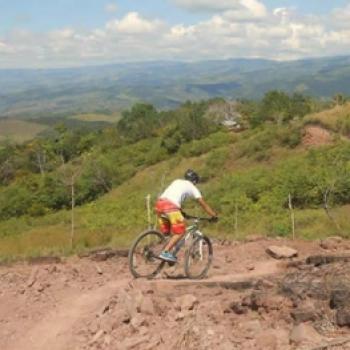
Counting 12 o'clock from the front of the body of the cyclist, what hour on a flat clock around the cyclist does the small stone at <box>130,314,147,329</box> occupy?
The small stone is roughly at 5 o'clock from the cyclist.

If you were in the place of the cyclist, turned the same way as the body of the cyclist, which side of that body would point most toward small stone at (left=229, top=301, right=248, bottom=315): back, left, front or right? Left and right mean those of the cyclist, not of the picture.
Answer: right

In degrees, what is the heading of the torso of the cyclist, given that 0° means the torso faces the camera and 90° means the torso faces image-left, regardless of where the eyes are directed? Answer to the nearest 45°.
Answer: approximately 225°

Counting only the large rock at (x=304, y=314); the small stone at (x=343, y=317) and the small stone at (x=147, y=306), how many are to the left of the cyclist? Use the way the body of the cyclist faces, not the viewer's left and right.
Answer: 0

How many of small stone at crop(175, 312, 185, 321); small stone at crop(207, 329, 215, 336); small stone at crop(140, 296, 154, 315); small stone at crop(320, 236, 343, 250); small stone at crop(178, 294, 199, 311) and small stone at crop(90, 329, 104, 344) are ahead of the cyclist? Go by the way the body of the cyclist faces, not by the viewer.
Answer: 1

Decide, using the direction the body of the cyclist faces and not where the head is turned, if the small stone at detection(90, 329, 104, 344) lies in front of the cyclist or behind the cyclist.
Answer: behind

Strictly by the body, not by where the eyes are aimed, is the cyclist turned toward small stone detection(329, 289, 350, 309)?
no

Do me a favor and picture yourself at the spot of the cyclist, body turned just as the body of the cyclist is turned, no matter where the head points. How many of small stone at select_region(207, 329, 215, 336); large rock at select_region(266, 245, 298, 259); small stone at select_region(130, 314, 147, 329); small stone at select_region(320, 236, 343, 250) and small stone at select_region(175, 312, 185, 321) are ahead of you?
2

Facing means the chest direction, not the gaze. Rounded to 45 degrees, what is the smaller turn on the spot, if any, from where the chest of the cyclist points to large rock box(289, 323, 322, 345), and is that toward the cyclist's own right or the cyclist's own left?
approximately 90° to the cyclist's own right

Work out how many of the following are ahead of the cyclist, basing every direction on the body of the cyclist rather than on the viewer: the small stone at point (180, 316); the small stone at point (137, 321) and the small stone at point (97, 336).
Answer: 0

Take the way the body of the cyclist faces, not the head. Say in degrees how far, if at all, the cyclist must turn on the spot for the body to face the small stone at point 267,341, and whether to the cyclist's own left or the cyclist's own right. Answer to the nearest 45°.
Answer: approximately 135° to the cyclist's own right

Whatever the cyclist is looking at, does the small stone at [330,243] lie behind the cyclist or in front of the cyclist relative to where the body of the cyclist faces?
in front

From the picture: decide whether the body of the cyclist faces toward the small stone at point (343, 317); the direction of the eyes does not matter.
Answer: no

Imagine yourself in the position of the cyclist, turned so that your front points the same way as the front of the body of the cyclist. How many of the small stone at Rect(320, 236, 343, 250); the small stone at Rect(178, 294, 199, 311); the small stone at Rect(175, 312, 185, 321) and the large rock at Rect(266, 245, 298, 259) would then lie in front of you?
2

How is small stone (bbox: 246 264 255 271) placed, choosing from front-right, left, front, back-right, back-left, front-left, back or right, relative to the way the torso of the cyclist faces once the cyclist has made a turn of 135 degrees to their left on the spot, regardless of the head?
back-right

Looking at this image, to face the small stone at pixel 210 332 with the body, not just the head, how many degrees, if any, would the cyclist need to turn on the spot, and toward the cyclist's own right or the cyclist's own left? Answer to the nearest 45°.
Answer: approximately 135° to the cyclist's own right

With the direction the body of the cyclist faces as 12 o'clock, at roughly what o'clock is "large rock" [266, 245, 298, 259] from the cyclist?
The large rock is roughly at 12 o'clock from the cyclist.

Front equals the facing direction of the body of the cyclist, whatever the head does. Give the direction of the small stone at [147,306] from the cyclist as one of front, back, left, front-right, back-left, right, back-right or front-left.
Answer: back-right
